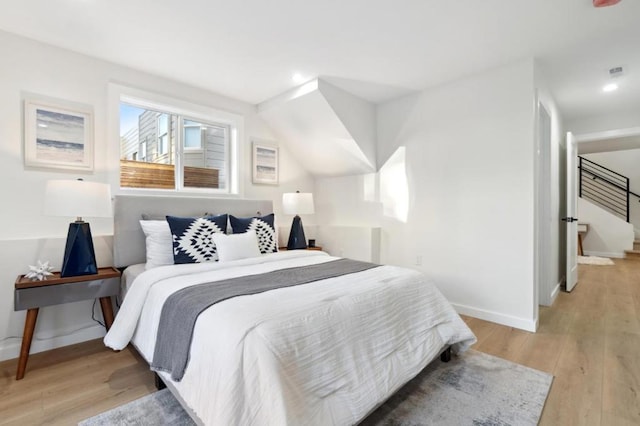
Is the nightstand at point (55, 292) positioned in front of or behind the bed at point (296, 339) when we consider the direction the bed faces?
behind

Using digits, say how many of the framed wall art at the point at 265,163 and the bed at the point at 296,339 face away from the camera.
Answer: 0

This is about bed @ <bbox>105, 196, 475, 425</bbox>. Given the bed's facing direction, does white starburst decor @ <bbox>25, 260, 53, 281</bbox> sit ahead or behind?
behind

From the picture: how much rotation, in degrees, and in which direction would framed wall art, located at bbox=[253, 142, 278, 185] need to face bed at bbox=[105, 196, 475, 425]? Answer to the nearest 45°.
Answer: approximately 45° to its right

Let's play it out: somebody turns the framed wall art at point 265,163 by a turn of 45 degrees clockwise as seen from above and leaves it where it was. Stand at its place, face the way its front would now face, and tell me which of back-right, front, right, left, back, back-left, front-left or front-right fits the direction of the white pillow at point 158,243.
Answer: front-right

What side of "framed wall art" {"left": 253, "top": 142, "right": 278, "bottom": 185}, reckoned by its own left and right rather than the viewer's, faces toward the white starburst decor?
right

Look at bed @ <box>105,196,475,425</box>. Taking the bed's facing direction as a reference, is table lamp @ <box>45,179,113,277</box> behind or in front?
behind

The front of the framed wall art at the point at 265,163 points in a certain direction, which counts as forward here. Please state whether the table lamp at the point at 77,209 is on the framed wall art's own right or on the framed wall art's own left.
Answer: on the framed wall art's own right

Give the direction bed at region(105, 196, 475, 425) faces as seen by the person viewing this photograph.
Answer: facing the viewer and to the right of the viewer

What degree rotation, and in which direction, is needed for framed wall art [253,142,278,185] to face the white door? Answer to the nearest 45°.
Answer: approximately 45° to its left

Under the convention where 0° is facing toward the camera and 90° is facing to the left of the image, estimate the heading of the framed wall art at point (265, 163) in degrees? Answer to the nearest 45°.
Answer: approximately 315°

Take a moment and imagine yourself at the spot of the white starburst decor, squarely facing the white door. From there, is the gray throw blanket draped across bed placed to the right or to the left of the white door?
right
